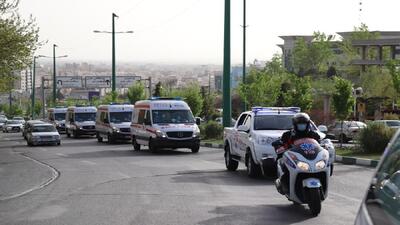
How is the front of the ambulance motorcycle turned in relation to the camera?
facing the viewer and to the right of the viewer

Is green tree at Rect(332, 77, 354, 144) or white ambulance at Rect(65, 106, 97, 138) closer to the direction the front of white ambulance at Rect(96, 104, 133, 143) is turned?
the green tree

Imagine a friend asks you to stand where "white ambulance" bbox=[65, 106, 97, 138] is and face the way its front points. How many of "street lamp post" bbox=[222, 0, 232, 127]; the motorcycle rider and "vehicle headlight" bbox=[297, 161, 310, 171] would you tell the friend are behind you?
0

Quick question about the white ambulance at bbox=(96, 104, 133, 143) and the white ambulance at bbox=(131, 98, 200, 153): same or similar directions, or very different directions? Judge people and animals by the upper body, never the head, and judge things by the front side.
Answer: same or similar directions

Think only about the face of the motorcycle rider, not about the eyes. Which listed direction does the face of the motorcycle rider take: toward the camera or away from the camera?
toward the camera

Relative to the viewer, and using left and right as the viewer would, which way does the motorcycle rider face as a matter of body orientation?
facing the viewer

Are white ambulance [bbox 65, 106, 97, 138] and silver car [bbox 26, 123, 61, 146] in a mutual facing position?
no

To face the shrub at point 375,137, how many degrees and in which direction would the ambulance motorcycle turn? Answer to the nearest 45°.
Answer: approximately 135° to its left

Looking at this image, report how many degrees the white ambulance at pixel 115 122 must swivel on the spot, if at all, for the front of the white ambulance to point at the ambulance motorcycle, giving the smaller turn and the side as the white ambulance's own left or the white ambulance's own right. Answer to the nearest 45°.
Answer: approximately 45° to the white ambulance's own right

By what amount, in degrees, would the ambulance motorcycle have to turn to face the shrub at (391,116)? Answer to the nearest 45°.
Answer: approximately 135° to its left

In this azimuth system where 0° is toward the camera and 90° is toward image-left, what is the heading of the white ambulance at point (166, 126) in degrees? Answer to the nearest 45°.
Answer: approximately 315°

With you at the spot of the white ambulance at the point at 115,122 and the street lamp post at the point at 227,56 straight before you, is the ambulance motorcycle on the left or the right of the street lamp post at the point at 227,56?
right

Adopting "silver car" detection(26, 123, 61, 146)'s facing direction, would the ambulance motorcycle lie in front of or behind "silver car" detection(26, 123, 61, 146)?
in front

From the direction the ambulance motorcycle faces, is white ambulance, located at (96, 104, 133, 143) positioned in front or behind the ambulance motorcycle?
behind

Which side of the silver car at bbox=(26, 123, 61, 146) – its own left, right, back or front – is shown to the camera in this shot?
front

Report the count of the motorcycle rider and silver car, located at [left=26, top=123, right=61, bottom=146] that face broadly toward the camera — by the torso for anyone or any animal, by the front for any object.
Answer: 2

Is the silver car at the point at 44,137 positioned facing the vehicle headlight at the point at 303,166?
yes

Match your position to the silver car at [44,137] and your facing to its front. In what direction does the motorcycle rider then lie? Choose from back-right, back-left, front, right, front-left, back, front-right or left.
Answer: front
